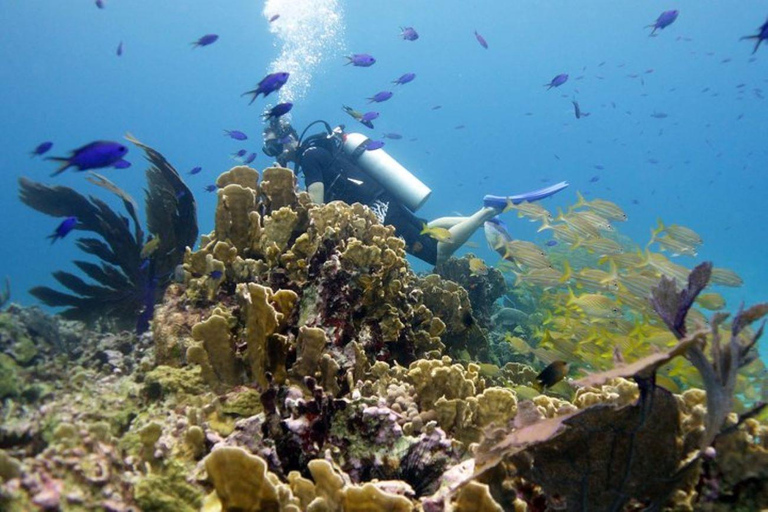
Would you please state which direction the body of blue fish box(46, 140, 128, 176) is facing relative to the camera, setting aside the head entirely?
to the viewer's right

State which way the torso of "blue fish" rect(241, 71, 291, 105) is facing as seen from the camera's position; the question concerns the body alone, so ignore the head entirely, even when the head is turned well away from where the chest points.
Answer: to the viewer's right
